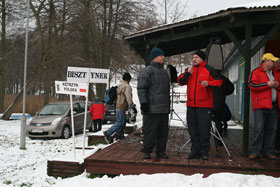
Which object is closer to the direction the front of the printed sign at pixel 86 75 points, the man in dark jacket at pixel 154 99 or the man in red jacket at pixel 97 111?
the man in dark jacket

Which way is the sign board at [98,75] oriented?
toward the camera

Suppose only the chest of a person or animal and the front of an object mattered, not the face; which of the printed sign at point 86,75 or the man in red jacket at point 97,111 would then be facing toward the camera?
the printed sign

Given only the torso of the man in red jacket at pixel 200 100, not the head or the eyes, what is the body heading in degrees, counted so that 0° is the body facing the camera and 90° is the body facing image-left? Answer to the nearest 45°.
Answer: approximately 45°

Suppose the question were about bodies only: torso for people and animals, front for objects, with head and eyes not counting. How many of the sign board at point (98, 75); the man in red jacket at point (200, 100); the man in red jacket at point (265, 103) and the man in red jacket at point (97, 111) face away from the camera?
1

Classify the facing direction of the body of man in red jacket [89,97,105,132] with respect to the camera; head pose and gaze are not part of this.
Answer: away from the camera

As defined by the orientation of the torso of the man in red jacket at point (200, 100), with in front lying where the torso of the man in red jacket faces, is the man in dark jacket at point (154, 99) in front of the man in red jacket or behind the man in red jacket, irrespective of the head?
in front

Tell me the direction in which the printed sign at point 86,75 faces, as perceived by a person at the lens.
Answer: facing the viewer

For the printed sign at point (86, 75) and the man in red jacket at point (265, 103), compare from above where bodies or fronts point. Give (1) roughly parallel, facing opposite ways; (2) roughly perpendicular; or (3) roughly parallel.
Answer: roughly parallel

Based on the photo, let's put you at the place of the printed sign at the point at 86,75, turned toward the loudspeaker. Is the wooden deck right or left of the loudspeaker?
right
